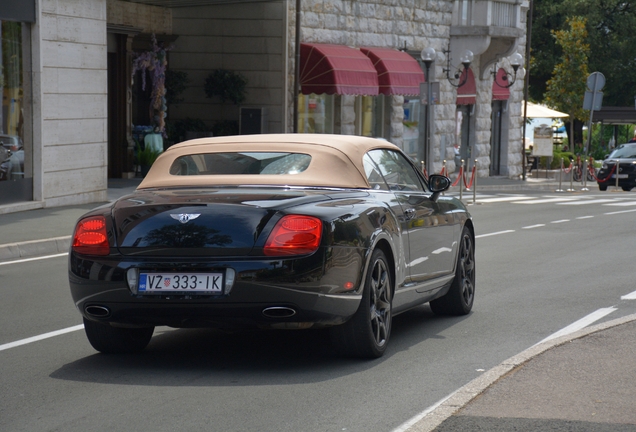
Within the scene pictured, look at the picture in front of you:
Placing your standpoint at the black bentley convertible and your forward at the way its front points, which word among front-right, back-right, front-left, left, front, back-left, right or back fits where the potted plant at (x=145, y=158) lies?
front-left

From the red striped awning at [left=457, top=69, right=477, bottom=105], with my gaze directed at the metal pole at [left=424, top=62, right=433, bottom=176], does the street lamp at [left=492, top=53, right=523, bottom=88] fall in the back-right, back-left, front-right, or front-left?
back-left

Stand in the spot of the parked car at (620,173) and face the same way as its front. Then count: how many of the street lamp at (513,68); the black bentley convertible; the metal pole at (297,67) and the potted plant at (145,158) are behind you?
0

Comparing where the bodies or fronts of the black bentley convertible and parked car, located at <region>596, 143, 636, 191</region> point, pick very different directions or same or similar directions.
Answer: very different directions

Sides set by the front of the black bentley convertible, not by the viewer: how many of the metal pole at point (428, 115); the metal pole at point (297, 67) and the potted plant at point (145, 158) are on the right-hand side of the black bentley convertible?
0

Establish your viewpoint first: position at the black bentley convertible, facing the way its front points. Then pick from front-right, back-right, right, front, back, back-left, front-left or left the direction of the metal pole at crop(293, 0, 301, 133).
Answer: front-left

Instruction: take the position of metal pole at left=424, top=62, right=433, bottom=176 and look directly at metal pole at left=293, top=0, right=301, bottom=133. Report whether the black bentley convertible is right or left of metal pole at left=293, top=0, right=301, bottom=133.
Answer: left

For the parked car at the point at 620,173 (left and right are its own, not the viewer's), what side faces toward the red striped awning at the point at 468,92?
right

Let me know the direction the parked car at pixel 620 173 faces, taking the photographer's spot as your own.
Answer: facing the viewer and to the left of the viewer

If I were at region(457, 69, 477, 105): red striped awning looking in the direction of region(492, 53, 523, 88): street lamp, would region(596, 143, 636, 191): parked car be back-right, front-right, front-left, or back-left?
front-right

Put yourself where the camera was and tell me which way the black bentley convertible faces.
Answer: facing away from the viewer and to the right of the viewer

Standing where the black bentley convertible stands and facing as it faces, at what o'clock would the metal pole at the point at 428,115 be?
The metal pole is roughly at 11 o'clock from the black bentley convertible.
